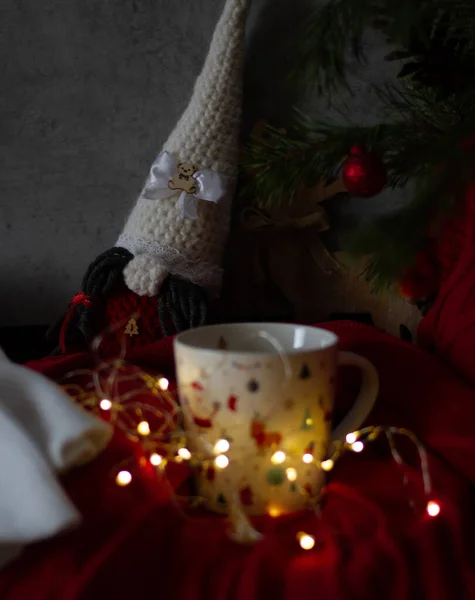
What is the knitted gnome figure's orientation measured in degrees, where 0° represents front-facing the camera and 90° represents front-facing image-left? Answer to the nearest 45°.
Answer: approximately 0°
